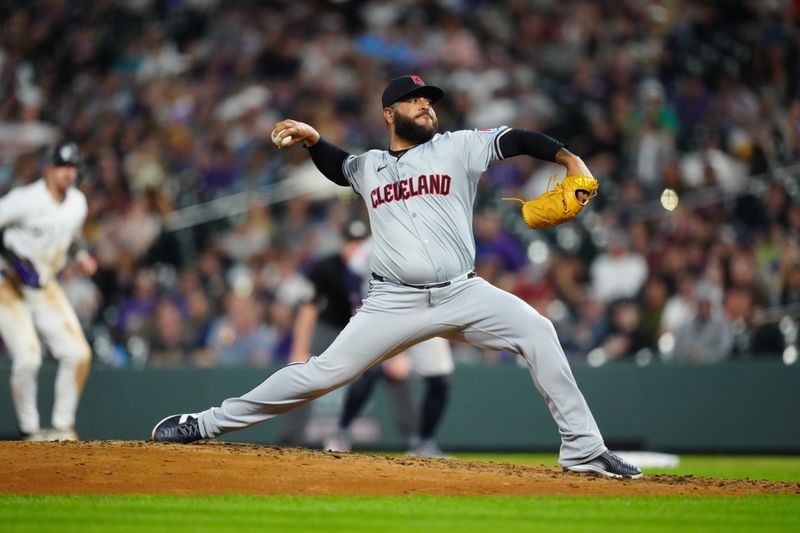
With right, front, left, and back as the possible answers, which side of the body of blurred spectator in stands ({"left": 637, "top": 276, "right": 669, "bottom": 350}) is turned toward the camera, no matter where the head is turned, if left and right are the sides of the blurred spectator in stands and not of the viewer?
front

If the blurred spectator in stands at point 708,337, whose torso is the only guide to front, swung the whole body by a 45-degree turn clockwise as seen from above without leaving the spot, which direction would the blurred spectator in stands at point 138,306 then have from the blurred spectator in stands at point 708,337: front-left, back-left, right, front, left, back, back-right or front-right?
front-right

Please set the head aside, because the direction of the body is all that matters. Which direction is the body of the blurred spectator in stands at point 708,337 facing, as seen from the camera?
toward the camera

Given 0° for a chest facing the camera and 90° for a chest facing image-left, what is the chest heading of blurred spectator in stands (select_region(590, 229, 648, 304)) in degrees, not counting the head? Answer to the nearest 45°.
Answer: approximately 0°

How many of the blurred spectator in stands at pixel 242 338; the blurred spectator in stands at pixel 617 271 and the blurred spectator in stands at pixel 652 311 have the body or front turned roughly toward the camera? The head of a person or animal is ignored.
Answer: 3

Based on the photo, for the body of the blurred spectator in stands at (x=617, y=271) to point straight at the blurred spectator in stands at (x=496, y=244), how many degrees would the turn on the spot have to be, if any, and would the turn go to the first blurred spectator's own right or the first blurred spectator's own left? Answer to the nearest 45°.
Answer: approximately 90° to the first blurred spectator's own right

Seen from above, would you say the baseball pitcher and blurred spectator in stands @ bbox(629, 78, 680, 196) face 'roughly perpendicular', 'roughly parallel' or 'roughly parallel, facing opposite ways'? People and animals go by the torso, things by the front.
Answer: roughly parallel

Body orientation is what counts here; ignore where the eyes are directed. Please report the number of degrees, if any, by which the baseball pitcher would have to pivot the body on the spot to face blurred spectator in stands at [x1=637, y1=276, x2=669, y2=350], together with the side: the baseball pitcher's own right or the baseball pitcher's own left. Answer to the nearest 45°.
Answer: approximately 180°

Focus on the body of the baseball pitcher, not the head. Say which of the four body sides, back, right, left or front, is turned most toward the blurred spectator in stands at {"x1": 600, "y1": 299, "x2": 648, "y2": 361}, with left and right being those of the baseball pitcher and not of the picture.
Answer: back

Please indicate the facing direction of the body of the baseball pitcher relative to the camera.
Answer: toward the camera

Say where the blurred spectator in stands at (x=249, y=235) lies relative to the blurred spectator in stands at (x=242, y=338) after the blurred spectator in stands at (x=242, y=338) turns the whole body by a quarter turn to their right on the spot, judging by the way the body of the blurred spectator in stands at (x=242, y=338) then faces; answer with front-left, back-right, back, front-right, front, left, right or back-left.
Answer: right
